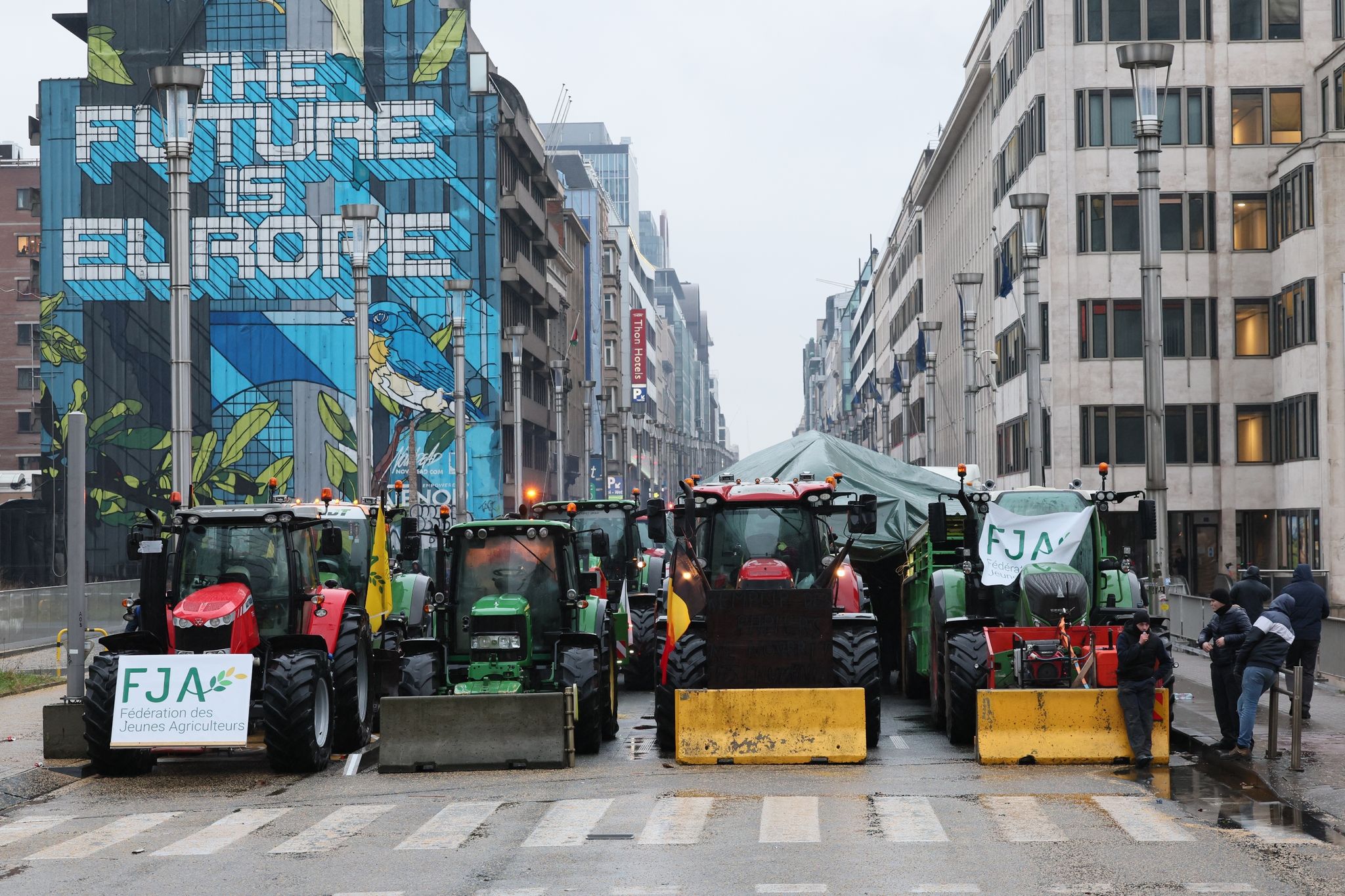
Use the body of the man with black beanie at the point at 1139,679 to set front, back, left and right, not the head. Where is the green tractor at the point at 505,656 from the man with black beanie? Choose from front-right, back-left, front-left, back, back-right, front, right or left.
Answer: right

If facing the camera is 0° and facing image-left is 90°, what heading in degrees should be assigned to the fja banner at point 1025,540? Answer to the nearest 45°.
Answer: approximately 0°

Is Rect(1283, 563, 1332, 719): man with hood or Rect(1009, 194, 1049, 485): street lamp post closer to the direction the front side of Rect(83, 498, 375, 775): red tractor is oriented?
the man with hood

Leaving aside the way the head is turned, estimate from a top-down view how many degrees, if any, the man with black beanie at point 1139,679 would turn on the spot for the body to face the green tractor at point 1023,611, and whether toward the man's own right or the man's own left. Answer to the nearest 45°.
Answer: approximately 135° to the man's own right

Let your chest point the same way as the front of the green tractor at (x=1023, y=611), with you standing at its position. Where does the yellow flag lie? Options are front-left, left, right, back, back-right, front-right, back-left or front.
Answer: right

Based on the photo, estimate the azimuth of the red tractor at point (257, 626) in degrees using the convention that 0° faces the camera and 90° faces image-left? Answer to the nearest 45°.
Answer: approximately 0°

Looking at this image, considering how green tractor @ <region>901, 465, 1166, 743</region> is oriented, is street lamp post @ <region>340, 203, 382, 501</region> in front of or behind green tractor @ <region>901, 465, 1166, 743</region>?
behind

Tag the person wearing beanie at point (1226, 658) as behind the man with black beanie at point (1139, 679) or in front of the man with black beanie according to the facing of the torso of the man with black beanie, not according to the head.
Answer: behind

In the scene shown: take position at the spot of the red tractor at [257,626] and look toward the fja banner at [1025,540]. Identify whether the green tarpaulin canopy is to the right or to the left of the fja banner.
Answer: left

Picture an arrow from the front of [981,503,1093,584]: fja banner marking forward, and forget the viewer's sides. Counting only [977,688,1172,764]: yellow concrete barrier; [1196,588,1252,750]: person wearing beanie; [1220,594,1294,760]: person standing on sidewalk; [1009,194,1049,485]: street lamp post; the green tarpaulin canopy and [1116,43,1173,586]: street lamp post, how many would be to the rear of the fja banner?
3

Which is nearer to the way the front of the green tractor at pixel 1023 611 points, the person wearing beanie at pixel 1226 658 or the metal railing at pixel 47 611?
the person wearing beanie

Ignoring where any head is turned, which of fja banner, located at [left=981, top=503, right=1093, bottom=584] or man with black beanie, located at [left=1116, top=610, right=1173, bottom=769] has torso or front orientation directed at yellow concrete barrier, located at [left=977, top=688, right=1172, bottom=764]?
the fja banner
